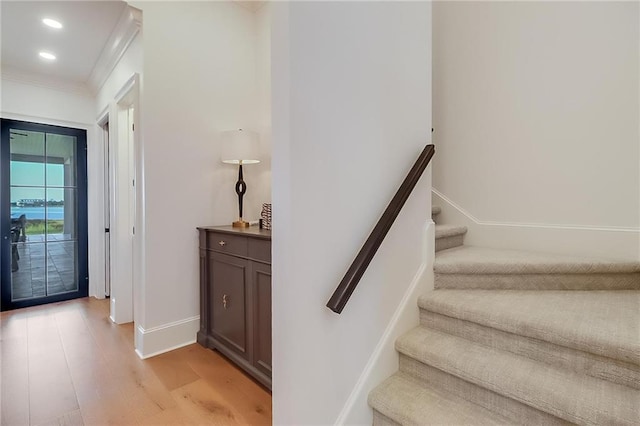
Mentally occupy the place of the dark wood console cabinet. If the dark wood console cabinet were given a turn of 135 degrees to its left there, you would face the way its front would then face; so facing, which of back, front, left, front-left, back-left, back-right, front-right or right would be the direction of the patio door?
back-left

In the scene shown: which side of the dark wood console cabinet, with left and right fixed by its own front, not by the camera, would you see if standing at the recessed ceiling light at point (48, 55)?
right

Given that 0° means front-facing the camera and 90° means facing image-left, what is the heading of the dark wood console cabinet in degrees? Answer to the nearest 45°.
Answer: approximately 45°

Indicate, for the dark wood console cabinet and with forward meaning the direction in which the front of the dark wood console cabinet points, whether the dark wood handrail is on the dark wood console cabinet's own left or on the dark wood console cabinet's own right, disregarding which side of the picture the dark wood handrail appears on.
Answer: on the dark wood console cabinet's own left
